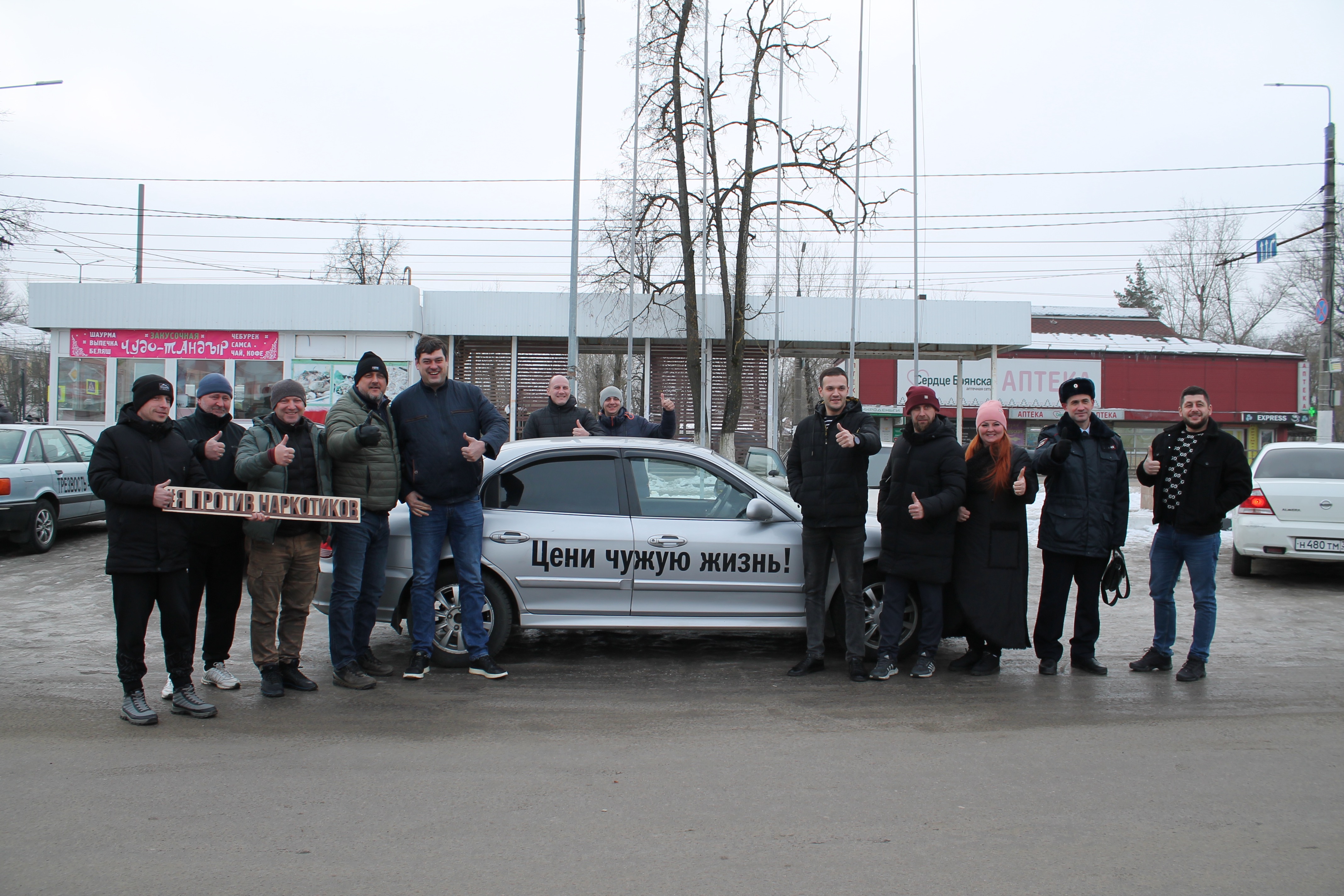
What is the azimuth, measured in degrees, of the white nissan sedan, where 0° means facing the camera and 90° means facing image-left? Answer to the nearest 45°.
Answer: approximately 180°

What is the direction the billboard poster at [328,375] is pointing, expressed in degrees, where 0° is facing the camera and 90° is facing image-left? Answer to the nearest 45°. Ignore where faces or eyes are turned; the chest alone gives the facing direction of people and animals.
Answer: approximately 0°

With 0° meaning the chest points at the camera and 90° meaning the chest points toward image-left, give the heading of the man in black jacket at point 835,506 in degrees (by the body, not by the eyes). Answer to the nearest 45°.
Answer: approximately 0°

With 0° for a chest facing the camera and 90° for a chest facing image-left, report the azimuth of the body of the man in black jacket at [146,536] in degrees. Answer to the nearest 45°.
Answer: approximately 315°

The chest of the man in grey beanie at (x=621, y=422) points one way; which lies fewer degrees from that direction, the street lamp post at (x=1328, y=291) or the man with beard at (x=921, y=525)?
the man with beard
